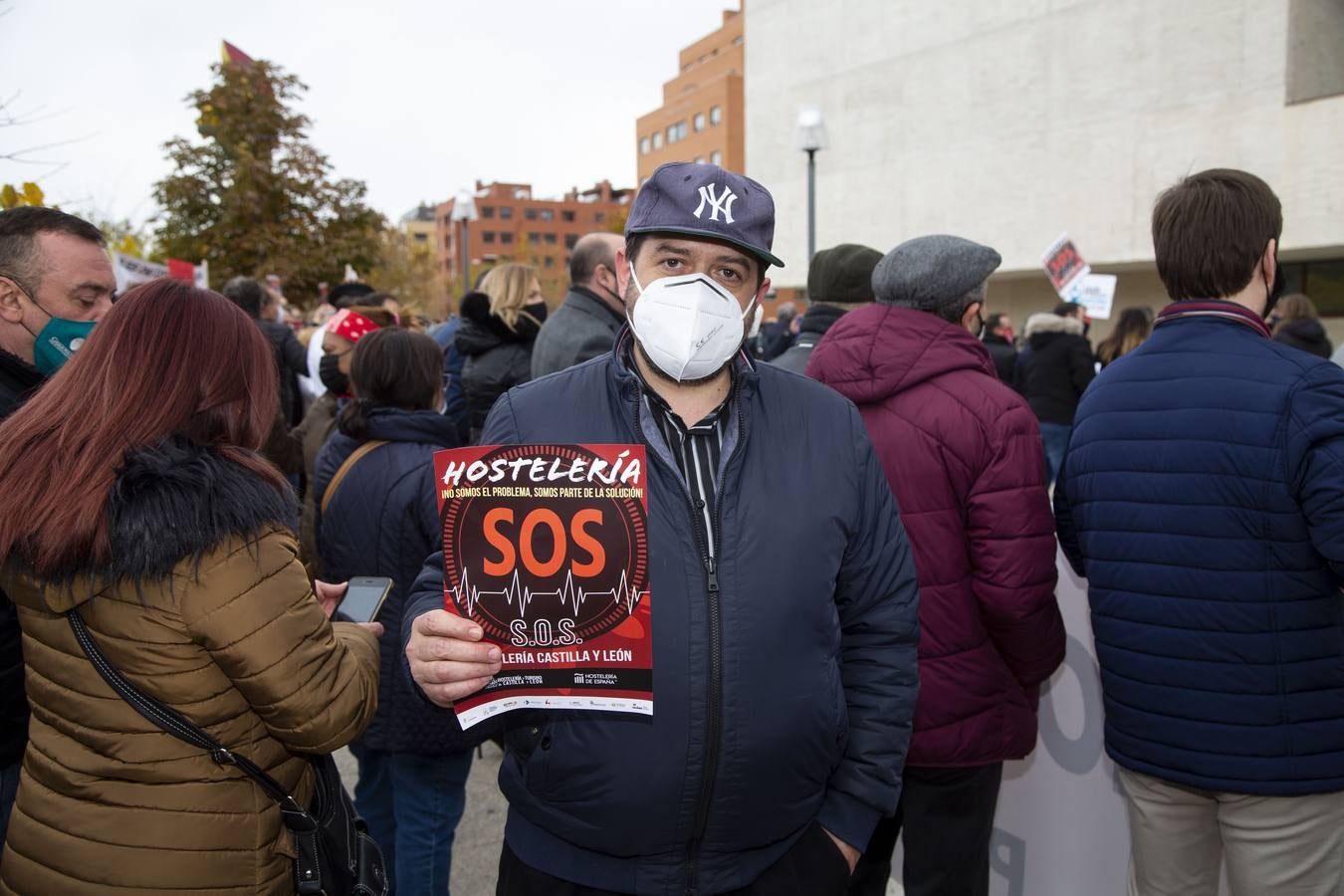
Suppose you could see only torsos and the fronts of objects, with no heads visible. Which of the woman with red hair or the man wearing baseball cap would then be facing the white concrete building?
the woman with red hair

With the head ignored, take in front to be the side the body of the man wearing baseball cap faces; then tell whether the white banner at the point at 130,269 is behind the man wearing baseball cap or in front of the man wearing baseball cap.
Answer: behind

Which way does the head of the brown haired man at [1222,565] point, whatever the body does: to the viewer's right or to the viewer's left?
to the viewer's right

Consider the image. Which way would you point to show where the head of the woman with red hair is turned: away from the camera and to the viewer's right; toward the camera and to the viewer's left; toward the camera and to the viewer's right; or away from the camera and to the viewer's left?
away from the camera and to the viewer's right

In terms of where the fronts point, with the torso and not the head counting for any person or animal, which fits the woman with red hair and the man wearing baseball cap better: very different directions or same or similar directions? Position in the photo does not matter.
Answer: very different directions

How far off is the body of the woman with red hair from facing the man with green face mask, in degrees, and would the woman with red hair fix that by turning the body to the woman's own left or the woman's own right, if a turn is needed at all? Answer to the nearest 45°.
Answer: approximately 45° to the woman's own left

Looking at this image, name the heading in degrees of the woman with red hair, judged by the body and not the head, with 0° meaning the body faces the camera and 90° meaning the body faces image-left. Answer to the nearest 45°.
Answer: approximately 225°

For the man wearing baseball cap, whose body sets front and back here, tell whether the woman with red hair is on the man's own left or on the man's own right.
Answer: on the man's own right

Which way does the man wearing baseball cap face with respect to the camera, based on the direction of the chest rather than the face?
toward the camera

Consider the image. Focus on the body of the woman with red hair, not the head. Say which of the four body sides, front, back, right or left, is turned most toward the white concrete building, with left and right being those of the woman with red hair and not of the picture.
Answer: front
